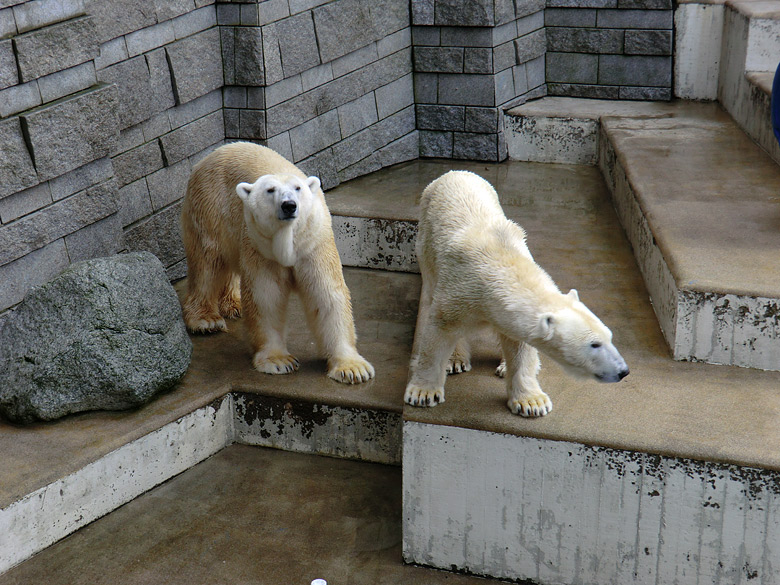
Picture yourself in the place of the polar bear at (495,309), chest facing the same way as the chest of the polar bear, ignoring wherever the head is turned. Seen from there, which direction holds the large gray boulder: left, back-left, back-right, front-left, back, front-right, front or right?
back-right

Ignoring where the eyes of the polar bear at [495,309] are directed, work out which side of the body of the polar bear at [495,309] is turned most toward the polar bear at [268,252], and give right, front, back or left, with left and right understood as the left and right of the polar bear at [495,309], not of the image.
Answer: back

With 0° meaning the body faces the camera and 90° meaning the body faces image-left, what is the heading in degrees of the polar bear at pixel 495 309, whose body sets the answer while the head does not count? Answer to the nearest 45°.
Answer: approximately 315°

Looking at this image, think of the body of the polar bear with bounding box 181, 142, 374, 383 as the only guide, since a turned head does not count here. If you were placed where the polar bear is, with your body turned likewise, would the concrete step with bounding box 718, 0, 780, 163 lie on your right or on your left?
on your left

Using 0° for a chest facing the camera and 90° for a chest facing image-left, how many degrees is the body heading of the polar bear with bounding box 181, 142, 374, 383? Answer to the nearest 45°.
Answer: approximately 315°

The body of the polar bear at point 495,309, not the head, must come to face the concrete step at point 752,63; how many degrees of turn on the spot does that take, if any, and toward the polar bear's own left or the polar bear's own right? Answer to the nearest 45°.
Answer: approximately 90° to the polar bear's own left
